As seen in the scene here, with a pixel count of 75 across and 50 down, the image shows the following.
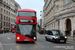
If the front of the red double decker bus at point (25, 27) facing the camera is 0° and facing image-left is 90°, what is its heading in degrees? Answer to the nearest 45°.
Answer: approximately 0°
